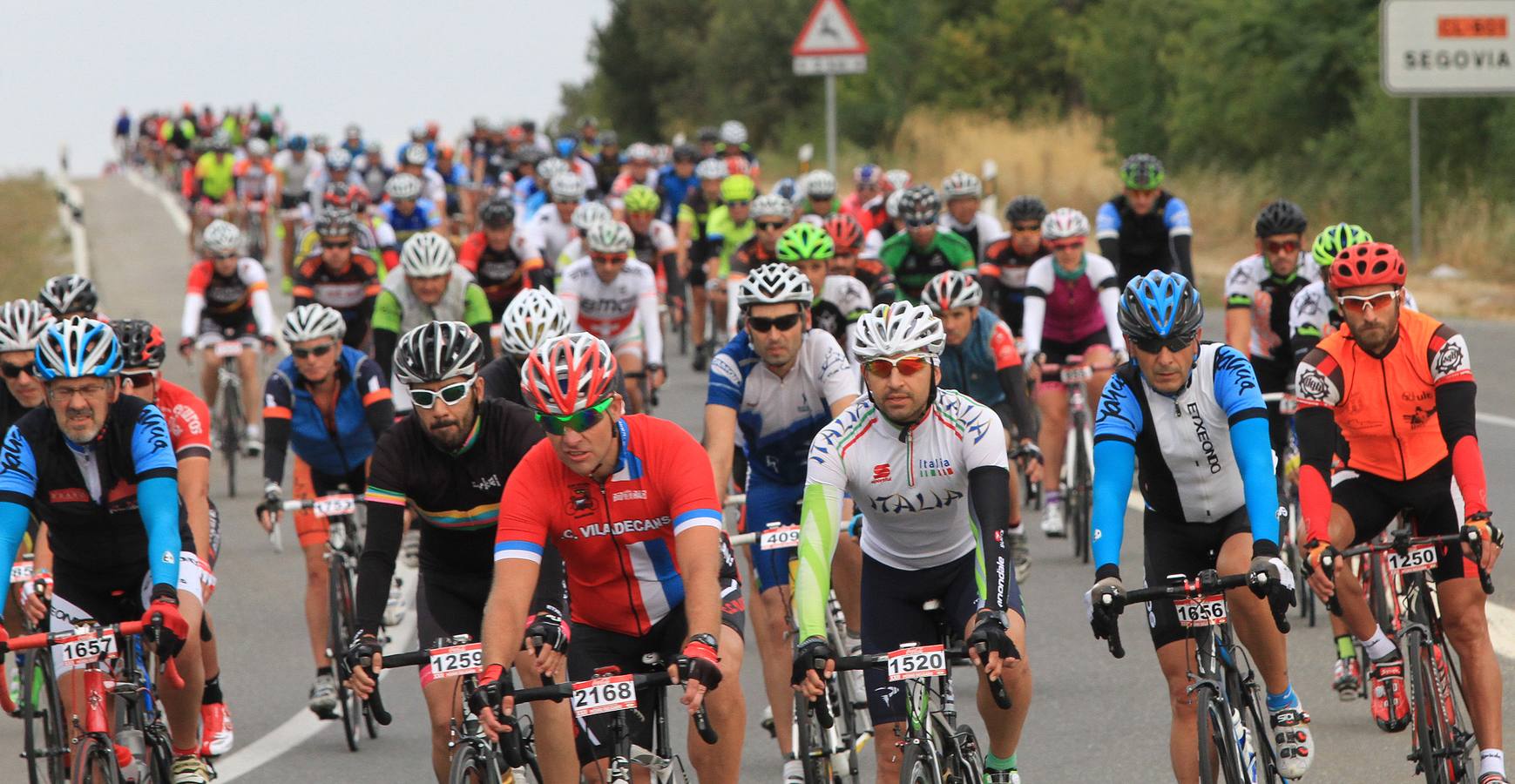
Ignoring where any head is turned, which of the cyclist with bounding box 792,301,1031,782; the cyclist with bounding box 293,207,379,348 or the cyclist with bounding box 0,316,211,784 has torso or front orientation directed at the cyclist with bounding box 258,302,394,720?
the cyclist with bounding box 293,207,379,348

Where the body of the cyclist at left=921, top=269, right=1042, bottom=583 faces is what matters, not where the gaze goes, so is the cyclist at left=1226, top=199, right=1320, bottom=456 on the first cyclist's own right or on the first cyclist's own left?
on the first cyclist's own left

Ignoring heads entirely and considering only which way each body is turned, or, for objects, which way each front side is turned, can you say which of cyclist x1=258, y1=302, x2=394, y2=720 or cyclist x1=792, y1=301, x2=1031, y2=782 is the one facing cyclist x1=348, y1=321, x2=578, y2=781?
cyclist x1=258, y1=302, x2=394, y2=720

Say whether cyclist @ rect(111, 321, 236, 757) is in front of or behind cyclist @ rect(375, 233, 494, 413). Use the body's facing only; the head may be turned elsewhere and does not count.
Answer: in front

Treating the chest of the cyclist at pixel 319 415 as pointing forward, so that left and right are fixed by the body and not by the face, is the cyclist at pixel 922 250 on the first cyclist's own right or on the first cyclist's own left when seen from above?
on the first cyclist's own left

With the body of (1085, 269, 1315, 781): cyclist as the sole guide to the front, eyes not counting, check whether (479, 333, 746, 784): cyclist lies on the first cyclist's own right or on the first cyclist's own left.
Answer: on the first cyclist's own right

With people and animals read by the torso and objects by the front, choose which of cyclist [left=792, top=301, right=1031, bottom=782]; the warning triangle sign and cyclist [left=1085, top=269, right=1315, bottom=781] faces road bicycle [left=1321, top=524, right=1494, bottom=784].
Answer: the warning triangle sign
